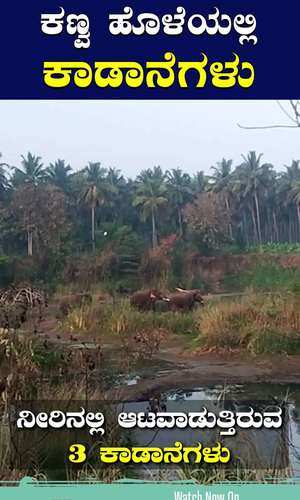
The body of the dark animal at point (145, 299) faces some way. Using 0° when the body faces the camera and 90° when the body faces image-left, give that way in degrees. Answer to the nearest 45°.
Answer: approximately 270°

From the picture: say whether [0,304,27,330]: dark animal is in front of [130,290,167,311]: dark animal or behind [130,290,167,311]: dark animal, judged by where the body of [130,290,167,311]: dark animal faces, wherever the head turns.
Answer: behind
